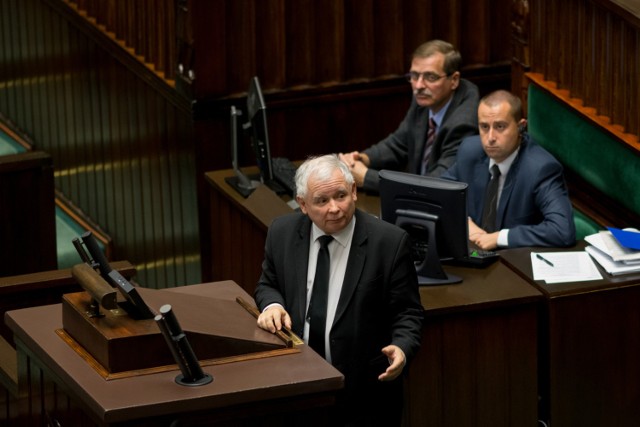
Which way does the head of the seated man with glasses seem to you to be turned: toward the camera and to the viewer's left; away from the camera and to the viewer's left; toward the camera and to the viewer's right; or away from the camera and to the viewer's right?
toward the camera and to the viewer's left

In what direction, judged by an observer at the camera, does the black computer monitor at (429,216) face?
facing away from the viewer and to the right of the viewer

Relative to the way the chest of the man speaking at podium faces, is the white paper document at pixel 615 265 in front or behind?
behind

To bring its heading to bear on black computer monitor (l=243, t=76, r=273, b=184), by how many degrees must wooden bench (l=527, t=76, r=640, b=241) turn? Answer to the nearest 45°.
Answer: approximately 45° to its right

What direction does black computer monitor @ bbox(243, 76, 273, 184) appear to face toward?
to the viewer's right

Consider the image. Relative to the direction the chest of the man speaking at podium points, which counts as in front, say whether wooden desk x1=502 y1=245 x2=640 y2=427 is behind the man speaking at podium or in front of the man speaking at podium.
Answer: behind
